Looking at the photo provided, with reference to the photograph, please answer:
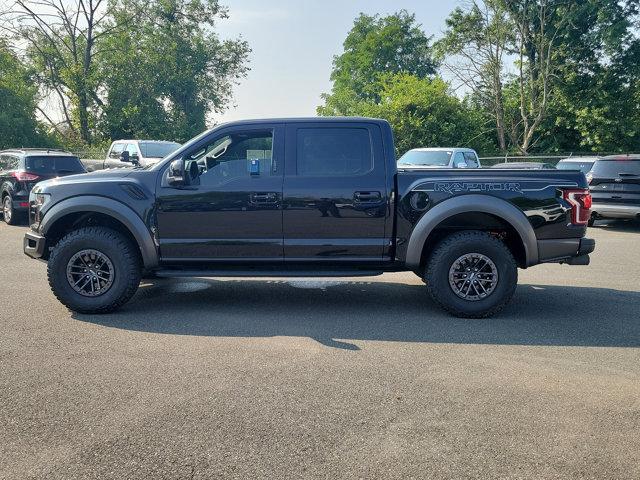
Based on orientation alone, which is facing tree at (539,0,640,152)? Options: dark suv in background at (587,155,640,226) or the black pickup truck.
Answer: the dark suv in background

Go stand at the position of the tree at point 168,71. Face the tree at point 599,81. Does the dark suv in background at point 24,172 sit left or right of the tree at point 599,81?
right

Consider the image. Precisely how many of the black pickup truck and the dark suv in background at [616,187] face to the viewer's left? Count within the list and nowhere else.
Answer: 1

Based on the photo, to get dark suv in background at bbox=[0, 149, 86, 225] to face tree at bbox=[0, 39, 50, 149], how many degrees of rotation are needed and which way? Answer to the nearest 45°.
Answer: approximately 45° to its right

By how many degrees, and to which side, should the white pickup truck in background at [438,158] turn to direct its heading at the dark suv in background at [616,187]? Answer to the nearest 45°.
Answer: approximately 90° to its left

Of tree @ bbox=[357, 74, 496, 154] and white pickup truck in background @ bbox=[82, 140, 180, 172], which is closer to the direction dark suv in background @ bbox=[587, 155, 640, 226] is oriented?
the tree

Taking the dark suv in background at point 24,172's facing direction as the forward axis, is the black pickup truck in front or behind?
behind

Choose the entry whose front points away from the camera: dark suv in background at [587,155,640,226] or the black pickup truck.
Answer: the dark suv in background

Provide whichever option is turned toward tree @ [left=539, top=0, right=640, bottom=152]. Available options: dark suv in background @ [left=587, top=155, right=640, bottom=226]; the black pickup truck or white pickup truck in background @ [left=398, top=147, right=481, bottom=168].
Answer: the dark suv in background

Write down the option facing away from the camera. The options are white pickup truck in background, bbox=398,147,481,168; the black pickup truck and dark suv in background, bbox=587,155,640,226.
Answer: the dark suv in background

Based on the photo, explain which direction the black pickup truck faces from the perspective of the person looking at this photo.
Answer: facing to the left of the viewer

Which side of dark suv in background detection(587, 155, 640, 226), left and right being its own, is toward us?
back

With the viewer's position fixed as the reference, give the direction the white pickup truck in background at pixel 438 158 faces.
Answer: facing the viewer and to the left of the viewer

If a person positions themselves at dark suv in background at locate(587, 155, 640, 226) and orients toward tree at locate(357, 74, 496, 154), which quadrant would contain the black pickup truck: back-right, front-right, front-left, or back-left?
back-left

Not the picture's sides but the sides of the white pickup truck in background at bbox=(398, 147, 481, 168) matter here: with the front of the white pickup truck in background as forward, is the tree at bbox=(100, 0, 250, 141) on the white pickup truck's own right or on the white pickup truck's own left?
on the white pickup truck's own right

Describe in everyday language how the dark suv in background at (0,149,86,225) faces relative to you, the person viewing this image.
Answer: facing away from the viewer and to the left of the viewer
